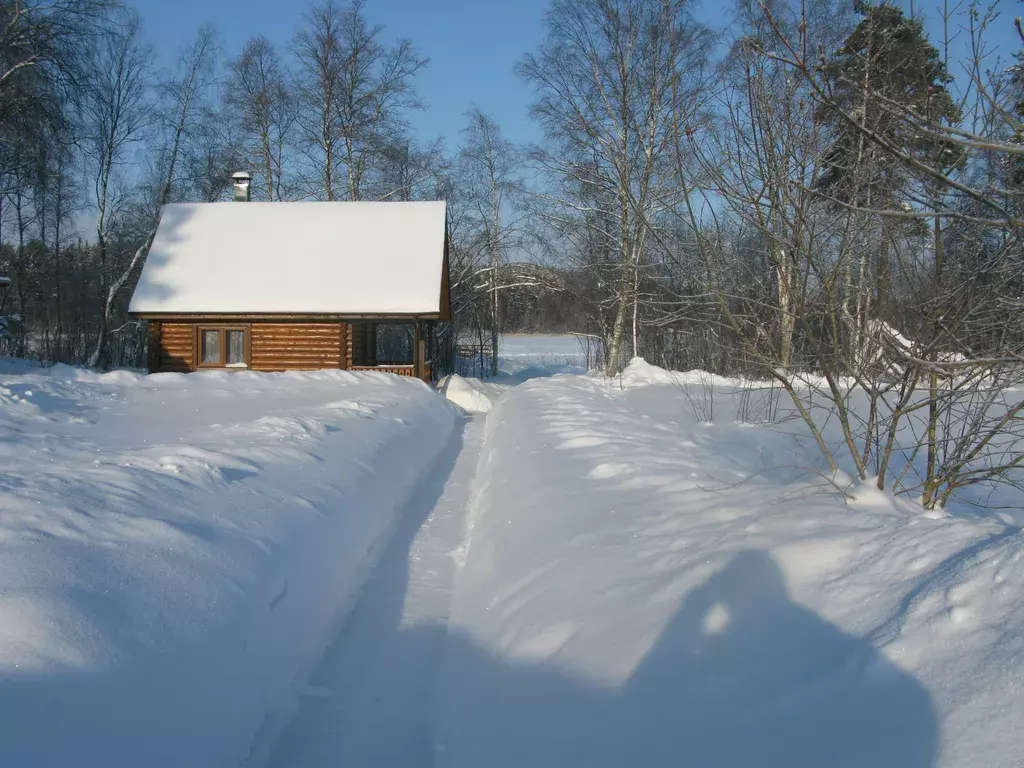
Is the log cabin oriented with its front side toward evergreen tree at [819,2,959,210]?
no
